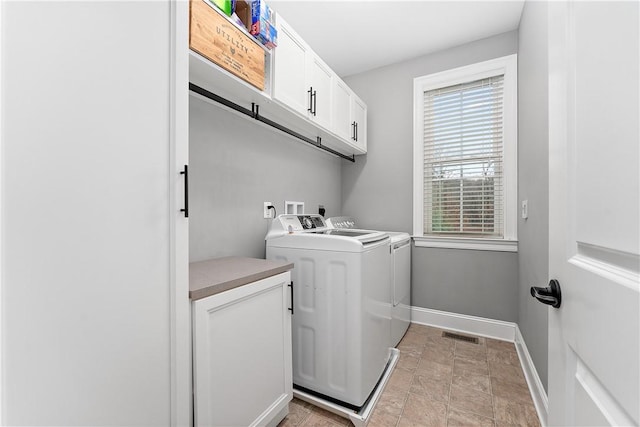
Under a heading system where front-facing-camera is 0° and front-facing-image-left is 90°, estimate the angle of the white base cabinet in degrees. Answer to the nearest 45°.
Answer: approximately 315°

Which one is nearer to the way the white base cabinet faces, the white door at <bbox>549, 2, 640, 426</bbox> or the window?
the white door

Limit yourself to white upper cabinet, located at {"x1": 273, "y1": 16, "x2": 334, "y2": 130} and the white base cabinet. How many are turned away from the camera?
0

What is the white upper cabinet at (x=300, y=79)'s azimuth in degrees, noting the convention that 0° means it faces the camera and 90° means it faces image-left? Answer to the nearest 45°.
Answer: approximately 315°

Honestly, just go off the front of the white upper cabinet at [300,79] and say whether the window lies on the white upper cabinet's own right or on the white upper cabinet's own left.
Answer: on the white upper cabinet's own left
